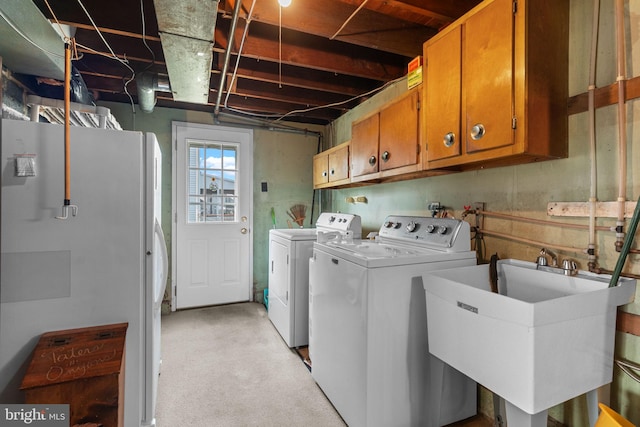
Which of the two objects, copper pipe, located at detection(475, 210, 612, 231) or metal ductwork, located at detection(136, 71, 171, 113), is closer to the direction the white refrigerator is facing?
the copper pipe

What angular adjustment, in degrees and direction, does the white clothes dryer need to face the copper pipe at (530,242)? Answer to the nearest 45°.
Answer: approximately 90° to its left

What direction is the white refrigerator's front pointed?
to the viewer's right

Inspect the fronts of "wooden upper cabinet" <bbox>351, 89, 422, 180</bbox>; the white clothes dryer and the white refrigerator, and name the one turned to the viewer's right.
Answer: the white refrigerator

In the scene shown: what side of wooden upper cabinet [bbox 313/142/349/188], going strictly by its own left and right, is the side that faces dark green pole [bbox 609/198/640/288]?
left
